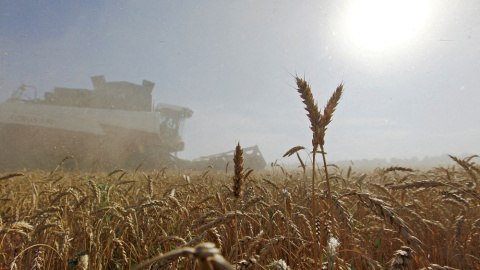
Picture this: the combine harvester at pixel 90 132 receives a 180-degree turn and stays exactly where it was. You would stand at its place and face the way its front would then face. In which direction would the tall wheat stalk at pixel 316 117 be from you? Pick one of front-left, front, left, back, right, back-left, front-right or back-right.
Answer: left

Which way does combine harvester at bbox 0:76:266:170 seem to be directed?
to the viewer's right
